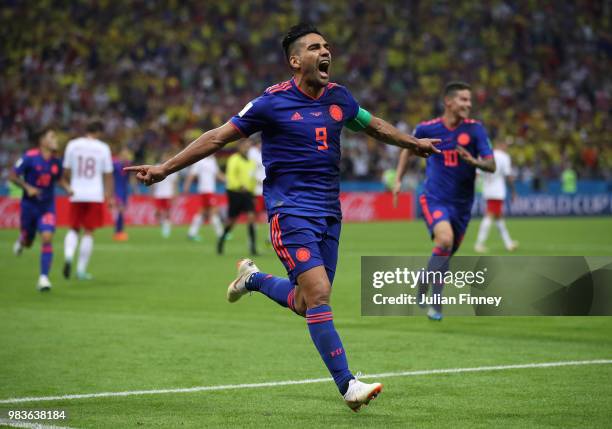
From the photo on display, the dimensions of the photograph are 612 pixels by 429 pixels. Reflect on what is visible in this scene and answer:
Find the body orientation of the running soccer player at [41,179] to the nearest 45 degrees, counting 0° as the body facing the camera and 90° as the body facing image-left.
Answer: approximately 315°

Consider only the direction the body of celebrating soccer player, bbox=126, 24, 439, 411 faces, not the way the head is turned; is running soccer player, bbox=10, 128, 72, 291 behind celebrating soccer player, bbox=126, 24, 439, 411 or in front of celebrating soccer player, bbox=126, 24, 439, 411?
behind

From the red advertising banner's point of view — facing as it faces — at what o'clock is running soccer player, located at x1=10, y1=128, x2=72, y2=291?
The running soccer player is roughly at 12 o'clock from the red advertising banner.

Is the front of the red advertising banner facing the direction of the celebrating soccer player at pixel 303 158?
yes

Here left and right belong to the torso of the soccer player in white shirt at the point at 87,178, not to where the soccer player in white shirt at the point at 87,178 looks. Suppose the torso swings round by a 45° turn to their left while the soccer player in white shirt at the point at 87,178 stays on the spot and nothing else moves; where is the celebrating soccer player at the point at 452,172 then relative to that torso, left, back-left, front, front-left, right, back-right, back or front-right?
back

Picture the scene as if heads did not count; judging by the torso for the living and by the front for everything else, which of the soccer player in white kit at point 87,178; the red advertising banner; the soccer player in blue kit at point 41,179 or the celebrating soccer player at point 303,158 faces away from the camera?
the soccer player in white kit at point 87,178

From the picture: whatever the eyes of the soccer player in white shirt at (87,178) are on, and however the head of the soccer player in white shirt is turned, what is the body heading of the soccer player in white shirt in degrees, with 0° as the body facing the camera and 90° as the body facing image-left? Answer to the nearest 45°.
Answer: approximately 180°

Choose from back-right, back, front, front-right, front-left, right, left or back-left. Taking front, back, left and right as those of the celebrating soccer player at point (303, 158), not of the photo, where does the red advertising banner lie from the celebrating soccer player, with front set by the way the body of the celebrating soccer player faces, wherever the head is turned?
back-left

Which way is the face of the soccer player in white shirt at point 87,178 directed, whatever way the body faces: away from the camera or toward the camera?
away from the camera

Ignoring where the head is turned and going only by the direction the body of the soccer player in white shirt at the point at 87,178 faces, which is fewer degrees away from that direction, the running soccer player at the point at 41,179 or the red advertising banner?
the red advertising banner

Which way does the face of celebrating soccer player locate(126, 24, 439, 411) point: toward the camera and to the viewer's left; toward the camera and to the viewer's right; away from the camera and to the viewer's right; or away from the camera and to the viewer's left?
toward the camera and to the viewer's right

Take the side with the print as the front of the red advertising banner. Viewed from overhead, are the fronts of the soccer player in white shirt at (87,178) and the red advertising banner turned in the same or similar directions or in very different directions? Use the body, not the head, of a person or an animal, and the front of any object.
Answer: very different directions
